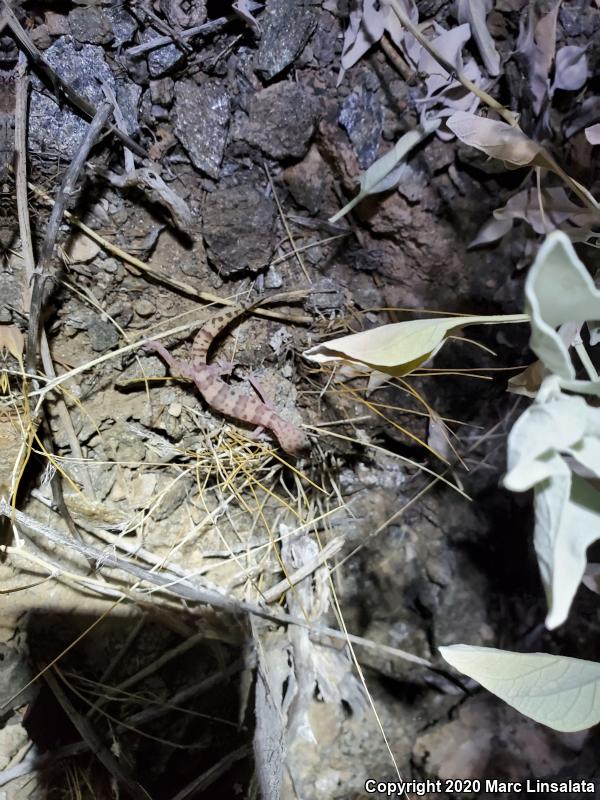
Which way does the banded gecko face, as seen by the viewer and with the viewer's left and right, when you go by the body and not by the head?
facing the viewer and to the right of the viewer

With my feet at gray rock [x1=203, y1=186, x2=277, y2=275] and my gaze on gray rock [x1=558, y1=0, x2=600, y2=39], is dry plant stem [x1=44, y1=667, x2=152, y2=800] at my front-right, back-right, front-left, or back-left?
back-right

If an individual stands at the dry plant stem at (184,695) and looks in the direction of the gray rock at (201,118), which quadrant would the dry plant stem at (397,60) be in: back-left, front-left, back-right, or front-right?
front-right

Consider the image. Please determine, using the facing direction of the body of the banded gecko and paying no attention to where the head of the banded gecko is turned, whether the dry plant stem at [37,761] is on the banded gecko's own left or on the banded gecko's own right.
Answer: on the banded gecko's own right
